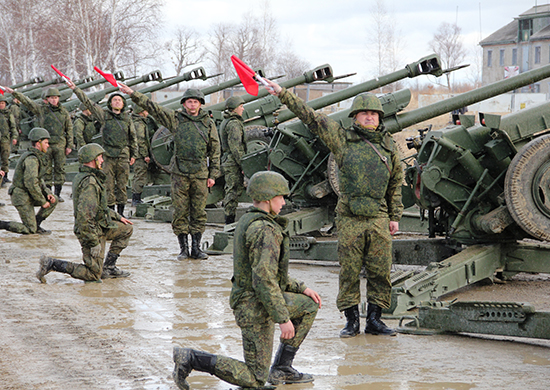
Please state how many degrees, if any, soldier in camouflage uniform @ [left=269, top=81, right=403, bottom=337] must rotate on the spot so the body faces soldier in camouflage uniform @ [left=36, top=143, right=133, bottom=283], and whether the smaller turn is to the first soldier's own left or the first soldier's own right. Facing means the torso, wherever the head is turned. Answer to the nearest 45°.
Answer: approximately 135° to the first soldier's own right

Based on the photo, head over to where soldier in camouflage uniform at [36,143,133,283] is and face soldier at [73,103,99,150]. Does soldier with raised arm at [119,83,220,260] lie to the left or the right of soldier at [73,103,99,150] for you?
right
